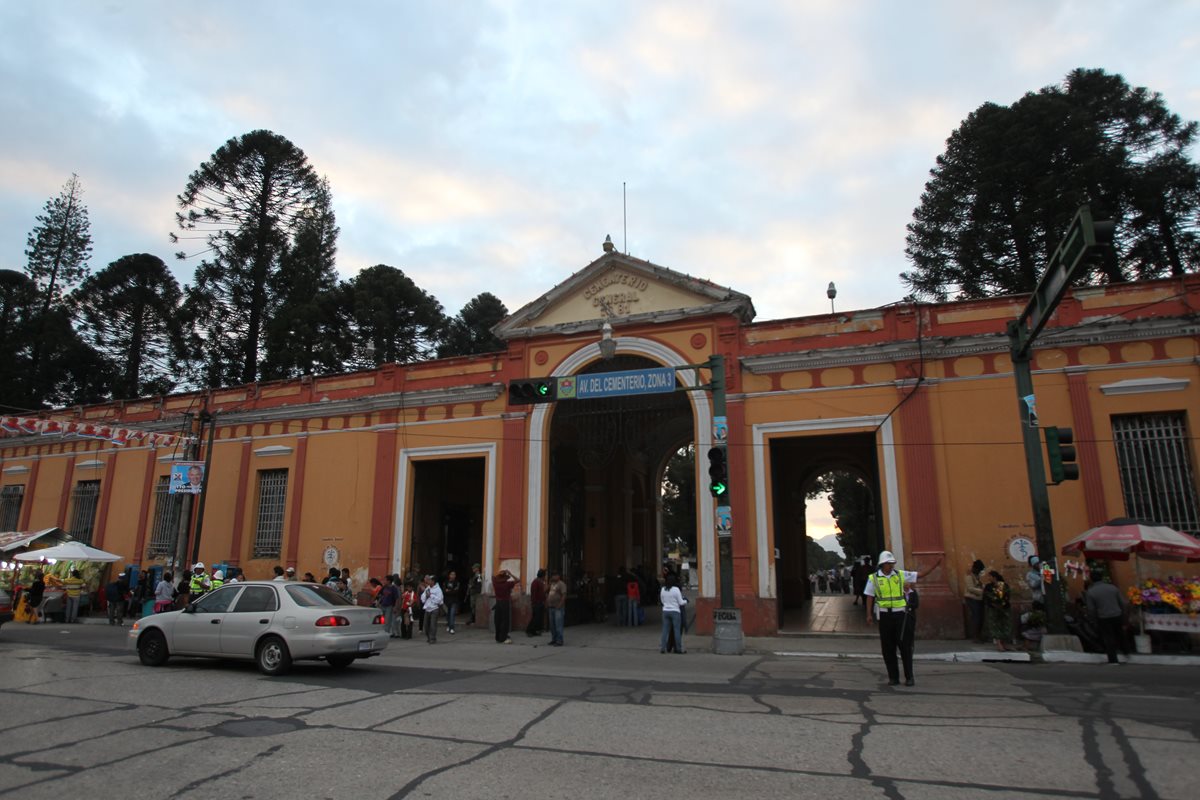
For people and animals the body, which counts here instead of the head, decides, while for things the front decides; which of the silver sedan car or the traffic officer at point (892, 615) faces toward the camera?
the traffic officer

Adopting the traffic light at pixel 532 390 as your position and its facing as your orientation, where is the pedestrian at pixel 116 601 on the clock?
The pedestrian is roughly at 4 o'clock from the traffic light.

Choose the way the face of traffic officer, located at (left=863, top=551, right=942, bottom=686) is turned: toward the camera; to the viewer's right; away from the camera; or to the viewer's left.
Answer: toward the camera

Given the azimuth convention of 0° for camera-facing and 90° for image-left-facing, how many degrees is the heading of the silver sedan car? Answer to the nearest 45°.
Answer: approximately 135°

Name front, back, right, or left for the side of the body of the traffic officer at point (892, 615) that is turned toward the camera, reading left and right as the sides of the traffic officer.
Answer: front

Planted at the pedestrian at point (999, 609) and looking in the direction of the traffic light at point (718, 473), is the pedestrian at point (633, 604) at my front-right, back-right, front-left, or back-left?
front-right

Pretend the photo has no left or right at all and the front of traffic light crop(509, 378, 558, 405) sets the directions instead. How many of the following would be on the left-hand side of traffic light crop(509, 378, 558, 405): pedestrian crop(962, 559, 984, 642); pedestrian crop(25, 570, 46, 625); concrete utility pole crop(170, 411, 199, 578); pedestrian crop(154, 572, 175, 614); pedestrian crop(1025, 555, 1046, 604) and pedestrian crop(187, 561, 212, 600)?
2

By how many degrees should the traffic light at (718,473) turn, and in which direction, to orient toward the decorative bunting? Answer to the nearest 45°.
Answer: approximately 45° to its right

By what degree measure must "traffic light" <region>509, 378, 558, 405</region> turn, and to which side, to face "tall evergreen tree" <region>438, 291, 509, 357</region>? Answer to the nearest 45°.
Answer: approximately 180°

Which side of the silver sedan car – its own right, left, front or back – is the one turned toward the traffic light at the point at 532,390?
right
